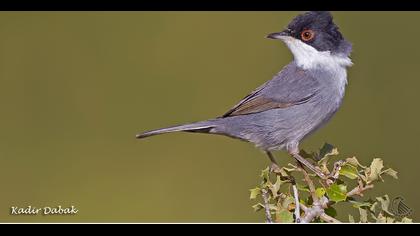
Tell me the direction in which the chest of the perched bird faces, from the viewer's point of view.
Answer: to the viewer's right

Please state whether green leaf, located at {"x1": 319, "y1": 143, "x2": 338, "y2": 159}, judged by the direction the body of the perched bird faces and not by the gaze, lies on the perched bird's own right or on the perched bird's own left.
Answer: on the perched bird's own right

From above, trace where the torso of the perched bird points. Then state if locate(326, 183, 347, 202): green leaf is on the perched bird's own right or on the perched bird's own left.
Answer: on the perched bird's own right
